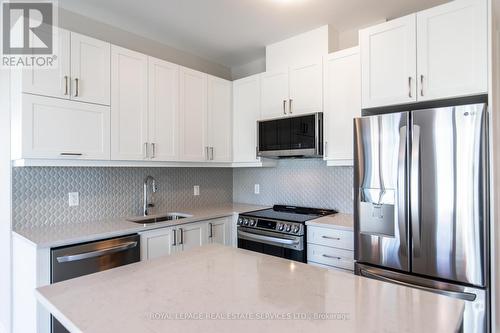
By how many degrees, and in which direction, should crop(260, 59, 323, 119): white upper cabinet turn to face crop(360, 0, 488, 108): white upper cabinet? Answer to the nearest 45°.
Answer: approximately 90° to its left

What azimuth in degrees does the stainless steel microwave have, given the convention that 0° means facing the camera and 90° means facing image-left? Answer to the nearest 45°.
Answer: approximately 45°

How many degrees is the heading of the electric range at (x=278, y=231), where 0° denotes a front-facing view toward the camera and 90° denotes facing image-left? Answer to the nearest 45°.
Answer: approximately 45°

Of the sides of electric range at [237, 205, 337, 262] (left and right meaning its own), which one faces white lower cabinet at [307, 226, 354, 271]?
left
